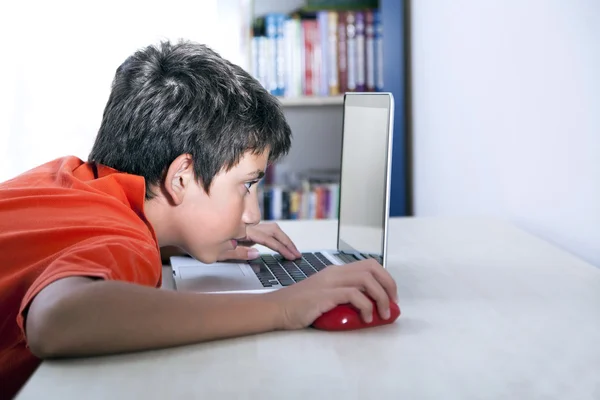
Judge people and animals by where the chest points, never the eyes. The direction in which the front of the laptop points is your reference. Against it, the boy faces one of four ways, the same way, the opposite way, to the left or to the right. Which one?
the opposite way

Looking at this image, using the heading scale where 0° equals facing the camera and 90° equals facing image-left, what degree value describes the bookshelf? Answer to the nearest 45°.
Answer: approximately 0°

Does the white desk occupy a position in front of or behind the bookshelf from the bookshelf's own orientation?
in front

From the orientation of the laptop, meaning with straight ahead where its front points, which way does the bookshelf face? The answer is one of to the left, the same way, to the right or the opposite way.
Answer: to the left

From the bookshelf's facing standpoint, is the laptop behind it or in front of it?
in front

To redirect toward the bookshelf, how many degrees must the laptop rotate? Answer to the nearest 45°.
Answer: approximately 90° to its right

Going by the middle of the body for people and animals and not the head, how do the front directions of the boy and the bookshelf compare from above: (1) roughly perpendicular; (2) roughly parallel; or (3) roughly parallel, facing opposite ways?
roughly perpendicular

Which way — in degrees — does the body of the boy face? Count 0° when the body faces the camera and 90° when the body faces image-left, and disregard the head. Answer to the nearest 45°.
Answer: approximately 270°

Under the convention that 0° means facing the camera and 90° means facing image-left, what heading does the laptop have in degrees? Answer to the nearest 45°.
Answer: approximately 90°

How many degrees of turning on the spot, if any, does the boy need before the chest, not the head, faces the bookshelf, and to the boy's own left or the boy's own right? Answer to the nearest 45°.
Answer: approximately 90° to the boy's own left

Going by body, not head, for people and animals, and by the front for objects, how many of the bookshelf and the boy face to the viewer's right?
1
